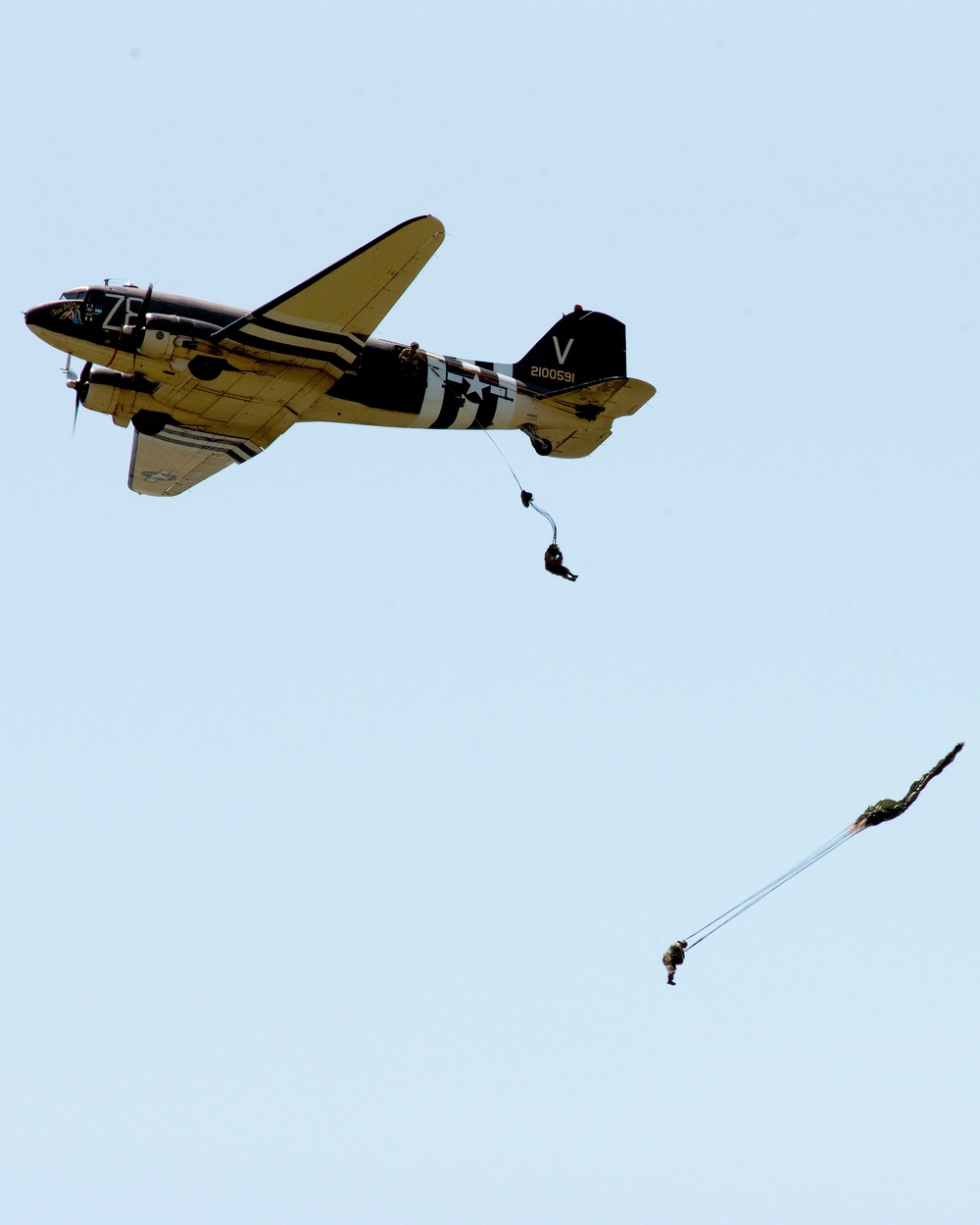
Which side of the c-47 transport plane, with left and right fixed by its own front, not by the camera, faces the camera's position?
left
